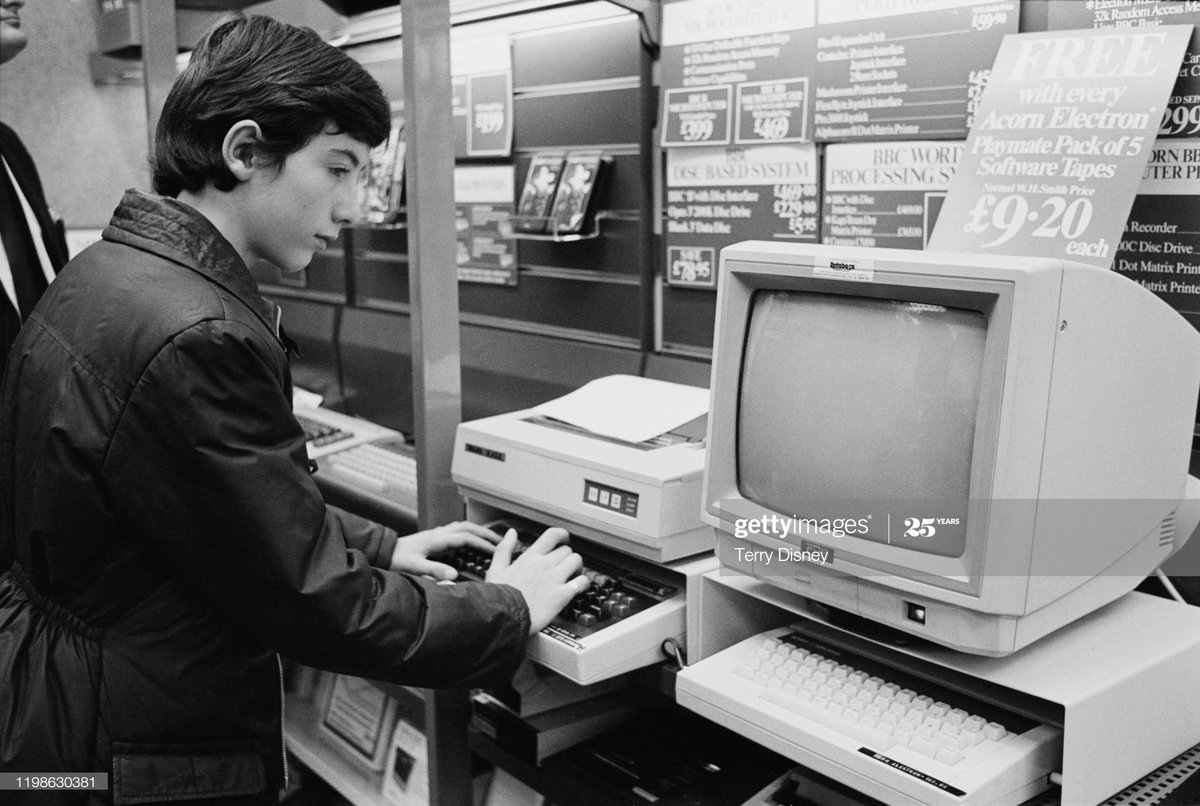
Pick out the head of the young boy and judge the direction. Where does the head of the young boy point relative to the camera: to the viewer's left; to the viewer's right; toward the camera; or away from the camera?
to the viewer's right

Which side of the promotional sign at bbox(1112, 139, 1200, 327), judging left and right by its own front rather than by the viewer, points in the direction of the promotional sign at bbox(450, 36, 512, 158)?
right

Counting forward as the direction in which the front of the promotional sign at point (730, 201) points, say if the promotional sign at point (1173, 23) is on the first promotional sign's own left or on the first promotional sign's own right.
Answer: on the first promotional sign's own left

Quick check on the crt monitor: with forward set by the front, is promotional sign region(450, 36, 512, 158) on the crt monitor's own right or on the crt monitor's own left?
on the crt monitor's own right

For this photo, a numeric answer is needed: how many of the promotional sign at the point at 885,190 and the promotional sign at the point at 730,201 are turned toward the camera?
2
